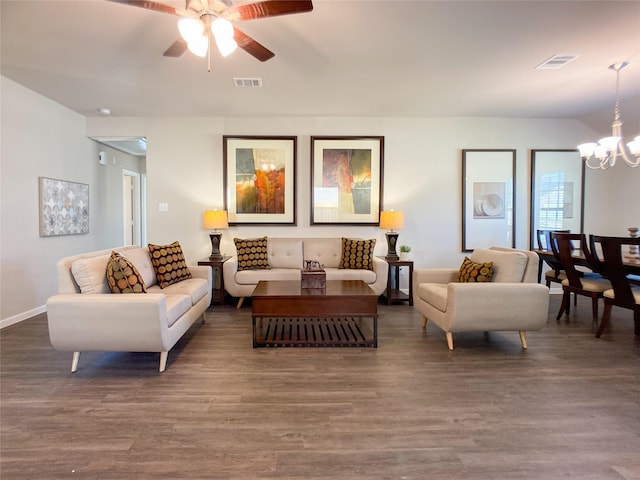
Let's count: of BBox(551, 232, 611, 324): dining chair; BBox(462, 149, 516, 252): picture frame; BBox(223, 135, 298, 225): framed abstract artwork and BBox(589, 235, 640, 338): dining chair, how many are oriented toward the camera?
2

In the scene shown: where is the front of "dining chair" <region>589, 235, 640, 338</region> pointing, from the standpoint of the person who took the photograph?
facing away from the viewer and to the right of the viewer

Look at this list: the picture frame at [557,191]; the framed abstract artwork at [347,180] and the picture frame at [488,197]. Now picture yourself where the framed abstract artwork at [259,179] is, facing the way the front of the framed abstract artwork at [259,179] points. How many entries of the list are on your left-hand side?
3

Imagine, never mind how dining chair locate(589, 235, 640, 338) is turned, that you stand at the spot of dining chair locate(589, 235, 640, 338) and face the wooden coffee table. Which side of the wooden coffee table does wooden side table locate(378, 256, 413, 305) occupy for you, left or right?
right

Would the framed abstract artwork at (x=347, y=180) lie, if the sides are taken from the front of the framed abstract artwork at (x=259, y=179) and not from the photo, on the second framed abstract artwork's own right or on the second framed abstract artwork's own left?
on the second framed abstract artwork's own left

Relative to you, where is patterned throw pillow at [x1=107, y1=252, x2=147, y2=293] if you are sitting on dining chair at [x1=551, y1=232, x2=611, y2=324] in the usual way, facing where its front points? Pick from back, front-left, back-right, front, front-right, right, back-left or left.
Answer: back

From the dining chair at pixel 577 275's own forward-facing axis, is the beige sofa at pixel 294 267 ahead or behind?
behind

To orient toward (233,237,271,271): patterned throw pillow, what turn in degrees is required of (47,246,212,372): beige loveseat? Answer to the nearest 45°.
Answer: approximately 90° to its left

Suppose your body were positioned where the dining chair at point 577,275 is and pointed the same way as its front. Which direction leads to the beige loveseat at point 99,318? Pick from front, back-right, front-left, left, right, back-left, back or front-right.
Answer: back

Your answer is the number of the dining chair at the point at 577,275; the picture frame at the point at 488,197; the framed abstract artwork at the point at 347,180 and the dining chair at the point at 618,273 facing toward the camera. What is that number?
2
